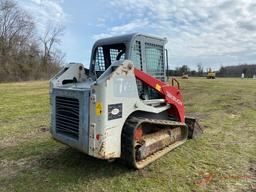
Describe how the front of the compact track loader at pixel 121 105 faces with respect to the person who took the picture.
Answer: facing away from the viewer and to the right of the viewer
